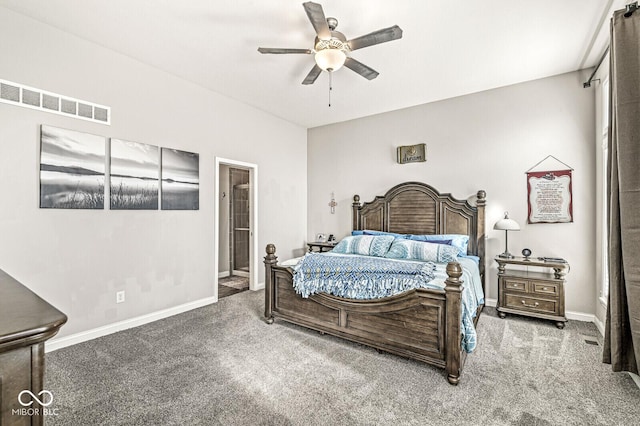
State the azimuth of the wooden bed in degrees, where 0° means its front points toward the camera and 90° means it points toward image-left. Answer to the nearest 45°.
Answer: approximately 45°

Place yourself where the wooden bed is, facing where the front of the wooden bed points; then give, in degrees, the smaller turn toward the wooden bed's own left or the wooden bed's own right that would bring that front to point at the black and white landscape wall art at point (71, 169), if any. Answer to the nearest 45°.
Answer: approximately 45° to the wooden bed's own right

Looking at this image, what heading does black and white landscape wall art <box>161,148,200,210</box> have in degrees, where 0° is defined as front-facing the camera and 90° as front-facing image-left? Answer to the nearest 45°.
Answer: approximately 315°

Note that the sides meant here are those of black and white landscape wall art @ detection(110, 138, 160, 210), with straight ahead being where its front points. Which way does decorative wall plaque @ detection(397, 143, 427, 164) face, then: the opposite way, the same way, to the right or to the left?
to the right

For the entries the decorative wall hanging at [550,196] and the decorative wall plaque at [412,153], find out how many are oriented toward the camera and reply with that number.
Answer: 2

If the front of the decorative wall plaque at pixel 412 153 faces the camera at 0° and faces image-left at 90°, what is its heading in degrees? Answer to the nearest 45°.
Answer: approximately 0°

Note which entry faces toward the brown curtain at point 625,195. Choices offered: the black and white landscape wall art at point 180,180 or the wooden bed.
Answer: the black and white landscape wall art

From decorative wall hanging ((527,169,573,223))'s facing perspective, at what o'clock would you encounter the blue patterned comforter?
The blue patterned comforter is roughly at 1 o'clock from the decorative wall hanging.

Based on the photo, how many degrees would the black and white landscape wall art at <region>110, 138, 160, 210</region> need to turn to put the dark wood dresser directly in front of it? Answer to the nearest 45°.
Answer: approximately 45° to its right

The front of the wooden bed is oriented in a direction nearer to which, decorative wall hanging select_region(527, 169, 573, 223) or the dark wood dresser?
the dark wood dresser

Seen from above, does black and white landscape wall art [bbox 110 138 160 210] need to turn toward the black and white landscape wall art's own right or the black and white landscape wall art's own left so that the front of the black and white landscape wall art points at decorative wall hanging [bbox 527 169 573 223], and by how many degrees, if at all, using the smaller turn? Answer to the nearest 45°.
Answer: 0° — it already faces it
